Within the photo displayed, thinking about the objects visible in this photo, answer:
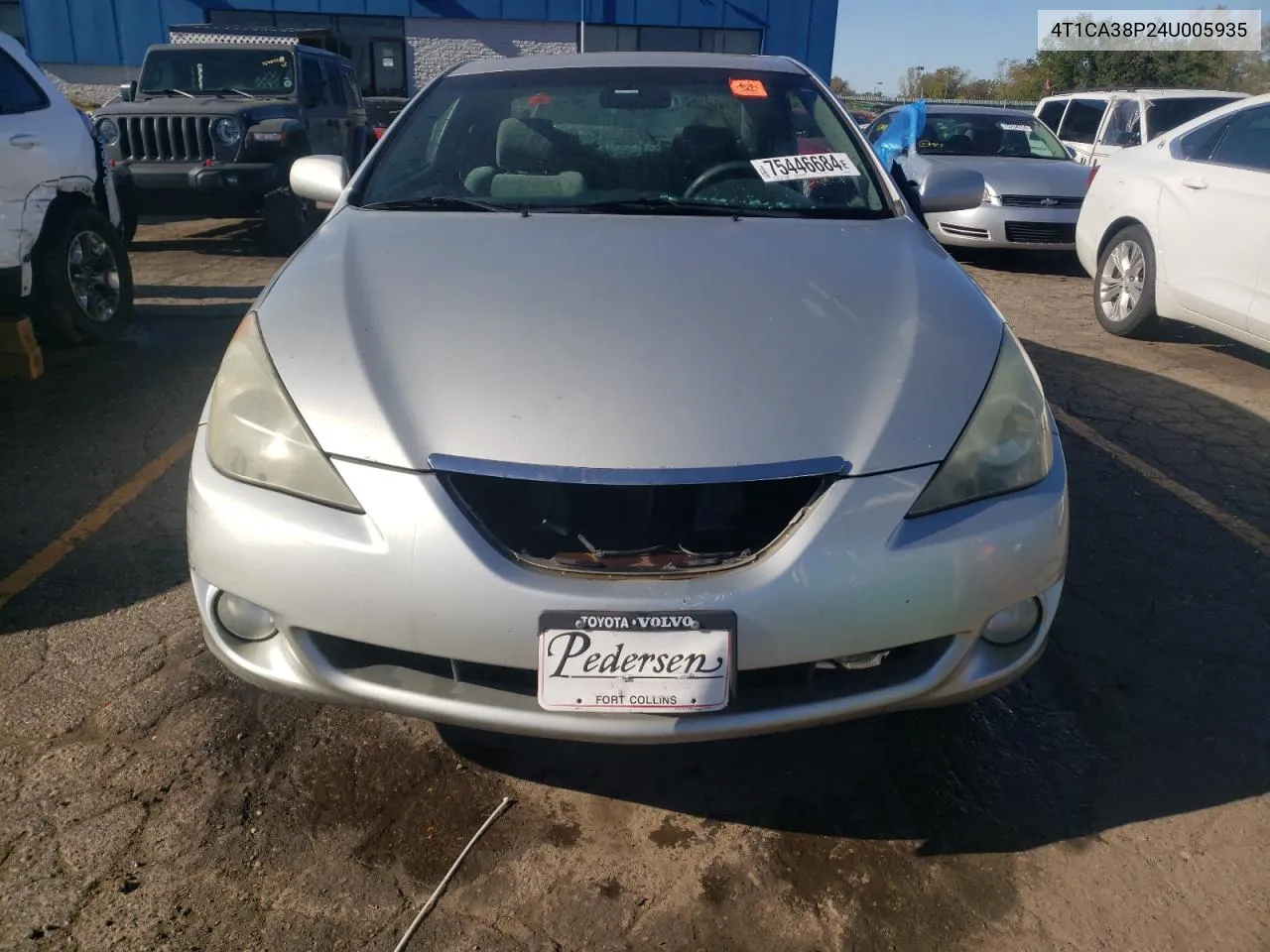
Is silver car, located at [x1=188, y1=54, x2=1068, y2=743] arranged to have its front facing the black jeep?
no

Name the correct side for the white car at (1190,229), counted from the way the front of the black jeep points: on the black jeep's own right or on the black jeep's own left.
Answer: on the black jeep's own left

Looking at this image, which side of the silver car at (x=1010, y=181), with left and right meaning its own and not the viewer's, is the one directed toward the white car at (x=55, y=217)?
right

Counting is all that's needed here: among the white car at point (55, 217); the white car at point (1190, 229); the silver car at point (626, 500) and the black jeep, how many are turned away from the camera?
0

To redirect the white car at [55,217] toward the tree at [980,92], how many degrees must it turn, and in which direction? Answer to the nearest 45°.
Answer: approximately 180°

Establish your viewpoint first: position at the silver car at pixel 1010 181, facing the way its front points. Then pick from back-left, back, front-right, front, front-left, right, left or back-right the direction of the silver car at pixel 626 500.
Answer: front-right

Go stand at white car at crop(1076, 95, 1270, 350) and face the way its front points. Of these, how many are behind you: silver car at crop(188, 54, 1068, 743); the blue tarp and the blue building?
2

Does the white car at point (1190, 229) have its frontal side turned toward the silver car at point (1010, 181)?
no

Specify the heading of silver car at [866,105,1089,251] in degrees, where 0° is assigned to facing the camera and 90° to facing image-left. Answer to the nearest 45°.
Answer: approximately 315°

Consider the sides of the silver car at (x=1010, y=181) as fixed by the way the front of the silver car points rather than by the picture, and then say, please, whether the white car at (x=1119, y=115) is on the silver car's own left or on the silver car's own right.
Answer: on the silver car's own left

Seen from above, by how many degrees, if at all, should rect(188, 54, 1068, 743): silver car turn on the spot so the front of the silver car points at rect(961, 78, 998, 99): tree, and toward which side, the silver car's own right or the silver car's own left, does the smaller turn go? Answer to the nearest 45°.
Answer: approximately 180°

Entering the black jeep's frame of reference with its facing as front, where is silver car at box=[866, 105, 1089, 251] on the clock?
The silver car is roughly at 8 o'clock from the black jeep.

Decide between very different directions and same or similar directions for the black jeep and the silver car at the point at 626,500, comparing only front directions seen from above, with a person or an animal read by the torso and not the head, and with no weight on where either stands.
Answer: same or similar directions

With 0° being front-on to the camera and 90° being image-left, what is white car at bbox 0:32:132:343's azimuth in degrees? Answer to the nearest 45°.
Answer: approximately 45°

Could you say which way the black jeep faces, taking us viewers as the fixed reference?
facing the viewer and to the left of the viewer

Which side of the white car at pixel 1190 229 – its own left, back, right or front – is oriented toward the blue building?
back

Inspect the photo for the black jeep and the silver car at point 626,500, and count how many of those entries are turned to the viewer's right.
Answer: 0

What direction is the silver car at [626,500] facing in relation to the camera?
toward the camera
